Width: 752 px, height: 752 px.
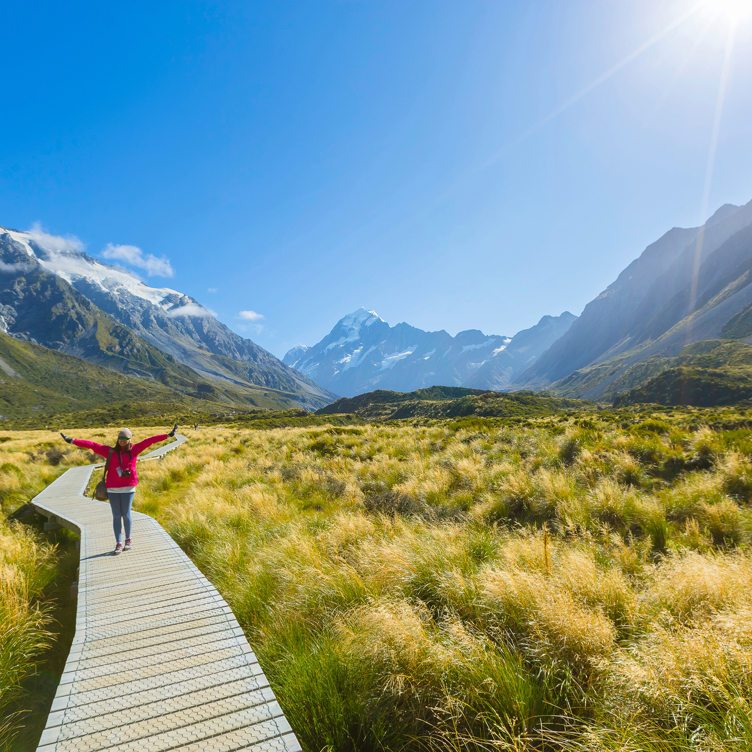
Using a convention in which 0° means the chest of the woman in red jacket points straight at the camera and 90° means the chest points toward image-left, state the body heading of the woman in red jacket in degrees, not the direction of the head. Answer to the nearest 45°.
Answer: approximately 0°
